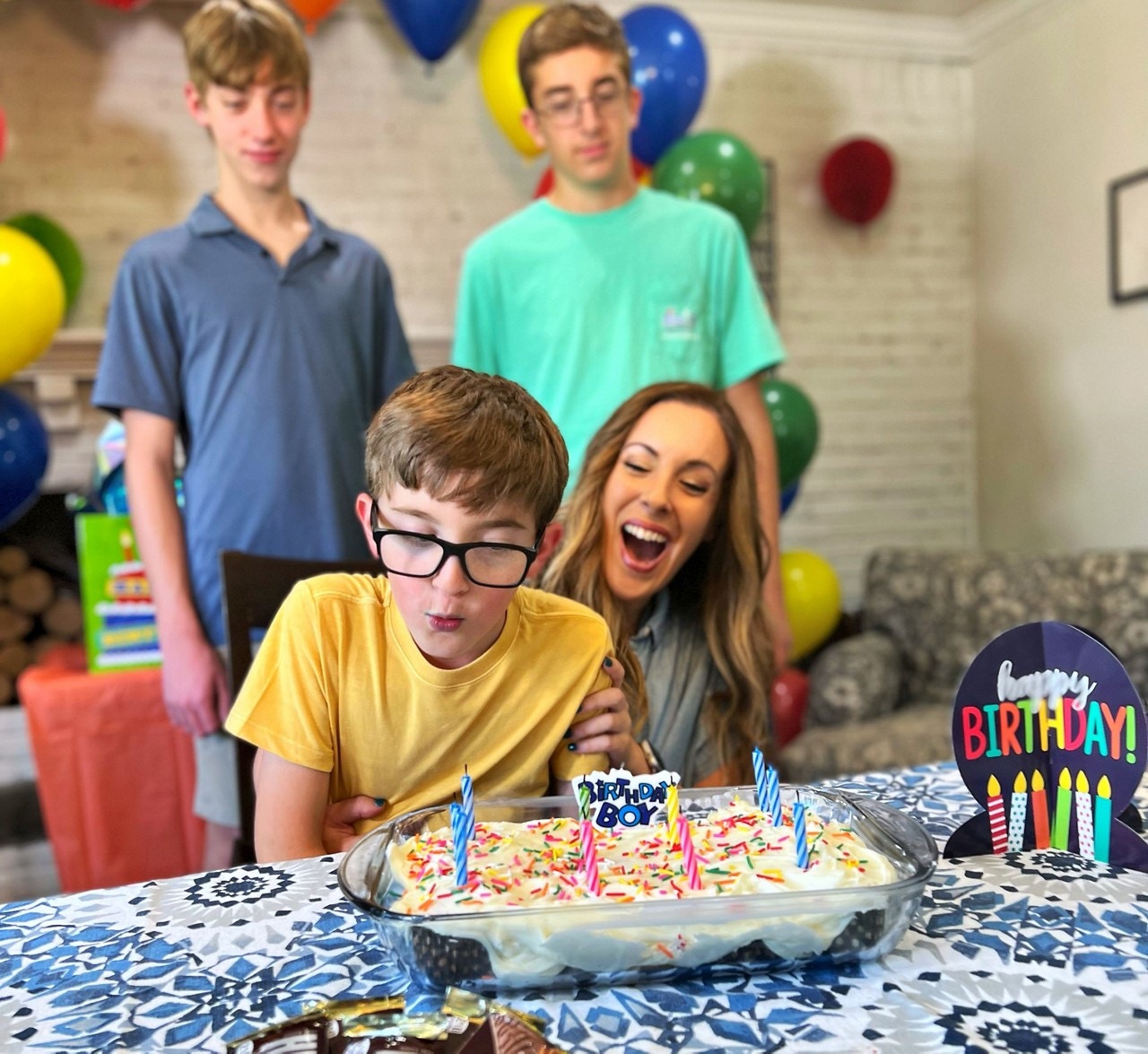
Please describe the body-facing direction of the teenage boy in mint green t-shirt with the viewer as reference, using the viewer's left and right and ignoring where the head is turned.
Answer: facing the viewer

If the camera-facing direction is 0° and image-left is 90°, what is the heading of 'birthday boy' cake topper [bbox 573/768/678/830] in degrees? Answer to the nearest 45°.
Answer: approximately 0°

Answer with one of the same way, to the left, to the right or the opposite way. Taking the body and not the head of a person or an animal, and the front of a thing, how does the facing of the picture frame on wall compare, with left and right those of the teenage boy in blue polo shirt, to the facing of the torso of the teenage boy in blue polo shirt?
to the right

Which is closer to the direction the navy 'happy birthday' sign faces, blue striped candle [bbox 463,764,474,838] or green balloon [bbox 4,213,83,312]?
the blue striped candle

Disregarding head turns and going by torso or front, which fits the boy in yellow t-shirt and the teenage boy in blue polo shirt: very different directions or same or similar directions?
same or similar directions

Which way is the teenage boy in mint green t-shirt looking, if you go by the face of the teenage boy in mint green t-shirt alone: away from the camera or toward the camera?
toward the camera

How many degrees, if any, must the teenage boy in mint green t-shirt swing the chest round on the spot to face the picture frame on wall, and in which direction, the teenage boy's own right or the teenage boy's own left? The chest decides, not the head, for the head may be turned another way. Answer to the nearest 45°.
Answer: approximately 135° to the teenage boy's own left

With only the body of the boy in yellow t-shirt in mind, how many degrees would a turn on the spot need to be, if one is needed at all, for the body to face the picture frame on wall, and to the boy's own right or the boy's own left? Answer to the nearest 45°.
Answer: approximately 135° to the boy's own left

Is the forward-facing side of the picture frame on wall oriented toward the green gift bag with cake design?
yes

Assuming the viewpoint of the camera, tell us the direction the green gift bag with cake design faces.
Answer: facing the viewer

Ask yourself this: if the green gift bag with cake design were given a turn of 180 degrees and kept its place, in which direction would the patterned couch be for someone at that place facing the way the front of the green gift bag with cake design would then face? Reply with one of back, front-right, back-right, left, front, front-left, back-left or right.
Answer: right

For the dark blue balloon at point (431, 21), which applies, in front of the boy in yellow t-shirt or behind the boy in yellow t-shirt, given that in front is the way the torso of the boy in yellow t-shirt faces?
behind

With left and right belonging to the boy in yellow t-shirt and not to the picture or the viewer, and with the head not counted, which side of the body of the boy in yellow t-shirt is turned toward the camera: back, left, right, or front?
front

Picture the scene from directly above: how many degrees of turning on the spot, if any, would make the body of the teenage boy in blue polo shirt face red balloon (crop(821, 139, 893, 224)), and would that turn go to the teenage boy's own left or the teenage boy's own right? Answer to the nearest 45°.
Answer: approximately 135° to the teenage boy's own left

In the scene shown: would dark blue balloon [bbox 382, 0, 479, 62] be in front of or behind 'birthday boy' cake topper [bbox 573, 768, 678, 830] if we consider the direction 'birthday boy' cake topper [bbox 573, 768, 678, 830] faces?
behind

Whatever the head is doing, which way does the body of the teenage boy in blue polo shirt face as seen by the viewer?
toward the camera

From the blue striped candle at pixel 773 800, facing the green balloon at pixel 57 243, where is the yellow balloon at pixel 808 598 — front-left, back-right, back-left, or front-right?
front-right

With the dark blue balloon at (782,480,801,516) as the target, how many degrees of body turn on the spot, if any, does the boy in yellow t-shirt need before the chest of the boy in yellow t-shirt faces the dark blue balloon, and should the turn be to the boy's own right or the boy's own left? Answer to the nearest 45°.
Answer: approximately 135° to the boy's own left

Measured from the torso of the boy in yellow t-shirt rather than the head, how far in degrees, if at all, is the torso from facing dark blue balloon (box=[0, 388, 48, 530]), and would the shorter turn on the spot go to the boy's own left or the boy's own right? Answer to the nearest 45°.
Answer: approximately 135° to the boy's own right

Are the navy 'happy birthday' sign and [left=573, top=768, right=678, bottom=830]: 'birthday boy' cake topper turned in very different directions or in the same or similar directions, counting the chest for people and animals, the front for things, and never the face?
same or similar directions

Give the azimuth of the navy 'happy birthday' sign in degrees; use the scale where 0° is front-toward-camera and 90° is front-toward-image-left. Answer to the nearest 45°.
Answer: approximately 0°
